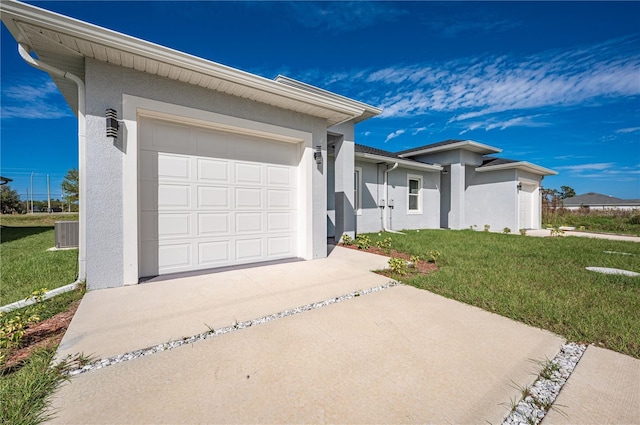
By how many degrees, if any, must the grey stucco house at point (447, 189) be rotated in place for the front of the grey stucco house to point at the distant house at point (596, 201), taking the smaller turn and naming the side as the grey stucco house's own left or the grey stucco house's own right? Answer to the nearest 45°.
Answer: approximately 90° to the grey stucco house's own left

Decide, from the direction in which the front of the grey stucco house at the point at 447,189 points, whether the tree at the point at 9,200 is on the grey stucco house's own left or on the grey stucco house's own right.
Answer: on the grey stucco house's own right

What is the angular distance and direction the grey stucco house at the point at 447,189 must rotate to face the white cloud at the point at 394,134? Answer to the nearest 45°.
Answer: approximately 180°

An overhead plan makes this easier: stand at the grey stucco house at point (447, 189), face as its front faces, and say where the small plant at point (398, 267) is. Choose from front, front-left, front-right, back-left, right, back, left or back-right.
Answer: front-right
